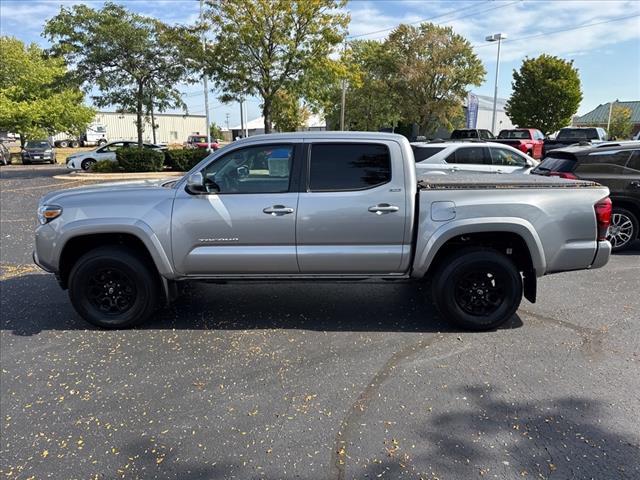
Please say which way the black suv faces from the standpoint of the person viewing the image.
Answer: facing away from the viewer and to the right of the viewer

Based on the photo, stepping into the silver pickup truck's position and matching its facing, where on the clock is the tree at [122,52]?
The tree is roughly at 2 o'clock from the silver pickup truck.

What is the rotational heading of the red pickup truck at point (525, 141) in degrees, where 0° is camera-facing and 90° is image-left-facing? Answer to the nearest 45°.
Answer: approximately 225°

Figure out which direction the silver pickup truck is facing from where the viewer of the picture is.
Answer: facing to the left of the viewer

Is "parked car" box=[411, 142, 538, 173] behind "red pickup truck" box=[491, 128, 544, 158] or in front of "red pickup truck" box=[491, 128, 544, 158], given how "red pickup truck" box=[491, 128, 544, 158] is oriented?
behind

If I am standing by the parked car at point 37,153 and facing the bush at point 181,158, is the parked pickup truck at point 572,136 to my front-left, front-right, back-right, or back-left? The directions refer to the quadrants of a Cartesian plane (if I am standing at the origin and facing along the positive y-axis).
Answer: front-left

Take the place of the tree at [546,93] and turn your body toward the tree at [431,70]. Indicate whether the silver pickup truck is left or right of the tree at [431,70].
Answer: left

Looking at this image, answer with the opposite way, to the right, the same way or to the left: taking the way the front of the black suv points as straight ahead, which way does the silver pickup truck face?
the opposite way

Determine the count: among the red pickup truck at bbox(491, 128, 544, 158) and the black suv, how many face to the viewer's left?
0

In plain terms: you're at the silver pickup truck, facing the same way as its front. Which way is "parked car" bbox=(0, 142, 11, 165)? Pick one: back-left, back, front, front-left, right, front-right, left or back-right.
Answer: front-right

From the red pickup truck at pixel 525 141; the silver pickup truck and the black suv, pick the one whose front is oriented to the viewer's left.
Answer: the silver pickup truck

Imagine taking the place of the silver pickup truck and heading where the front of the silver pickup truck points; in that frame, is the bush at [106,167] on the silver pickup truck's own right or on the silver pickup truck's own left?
on the silver pickup truck's own right
